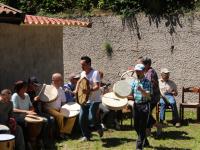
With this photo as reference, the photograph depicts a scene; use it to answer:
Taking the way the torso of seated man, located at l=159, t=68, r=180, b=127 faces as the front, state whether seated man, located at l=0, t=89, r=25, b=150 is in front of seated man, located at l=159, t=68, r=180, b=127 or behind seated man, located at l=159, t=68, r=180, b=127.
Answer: in front

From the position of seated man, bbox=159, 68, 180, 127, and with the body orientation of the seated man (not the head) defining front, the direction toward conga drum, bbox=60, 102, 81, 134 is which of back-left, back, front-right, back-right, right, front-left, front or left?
front-right

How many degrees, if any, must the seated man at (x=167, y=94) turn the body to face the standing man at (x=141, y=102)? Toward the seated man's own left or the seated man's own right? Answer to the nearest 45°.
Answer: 0° — they already face them

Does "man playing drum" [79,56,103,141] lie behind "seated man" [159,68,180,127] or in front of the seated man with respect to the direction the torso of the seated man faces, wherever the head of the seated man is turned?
in front

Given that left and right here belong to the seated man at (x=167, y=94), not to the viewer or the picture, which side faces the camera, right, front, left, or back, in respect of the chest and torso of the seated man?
front

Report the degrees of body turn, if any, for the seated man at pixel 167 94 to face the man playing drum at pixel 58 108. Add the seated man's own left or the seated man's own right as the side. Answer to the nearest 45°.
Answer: approximately 45° to the seated man's own right
